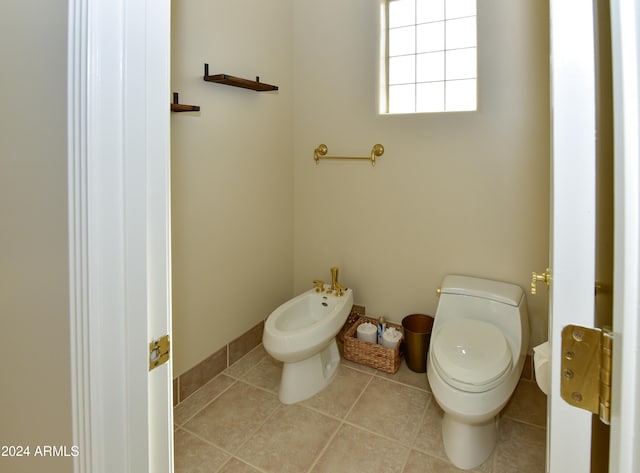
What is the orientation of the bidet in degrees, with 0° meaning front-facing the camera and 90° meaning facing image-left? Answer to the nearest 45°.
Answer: approximately 45°

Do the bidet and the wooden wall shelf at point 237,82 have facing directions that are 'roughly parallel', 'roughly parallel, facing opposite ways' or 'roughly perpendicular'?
roughly perpendicular

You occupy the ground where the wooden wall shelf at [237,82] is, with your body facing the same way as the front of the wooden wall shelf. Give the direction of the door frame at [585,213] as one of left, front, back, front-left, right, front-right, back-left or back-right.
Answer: front-right

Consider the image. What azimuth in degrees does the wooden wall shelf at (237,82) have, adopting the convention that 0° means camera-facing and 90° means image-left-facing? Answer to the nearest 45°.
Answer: approximately 315°

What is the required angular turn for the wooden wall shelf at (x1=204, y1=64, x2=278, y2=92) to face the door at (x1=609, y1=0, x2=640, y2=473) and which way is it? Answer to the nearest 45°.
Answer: approximately 45° to its right
